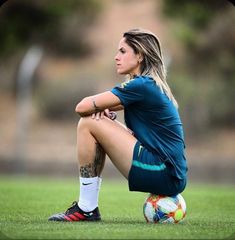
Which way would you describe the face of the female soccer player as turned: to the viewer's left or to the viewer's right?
to the viewer's left

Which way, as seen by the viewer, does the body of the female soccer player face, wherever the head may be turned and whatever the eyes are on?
to the viewer's left

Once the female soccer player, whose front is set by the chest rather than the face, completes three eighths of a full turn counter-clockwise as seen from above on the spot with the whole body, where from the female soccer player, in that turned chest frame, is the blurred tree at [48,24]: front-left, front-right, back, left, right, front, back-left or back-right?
back-left

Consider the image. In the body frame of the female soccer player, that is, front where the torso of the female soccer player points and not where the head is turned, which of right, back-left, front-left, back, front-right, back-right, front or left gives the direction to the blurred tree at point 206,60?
right
